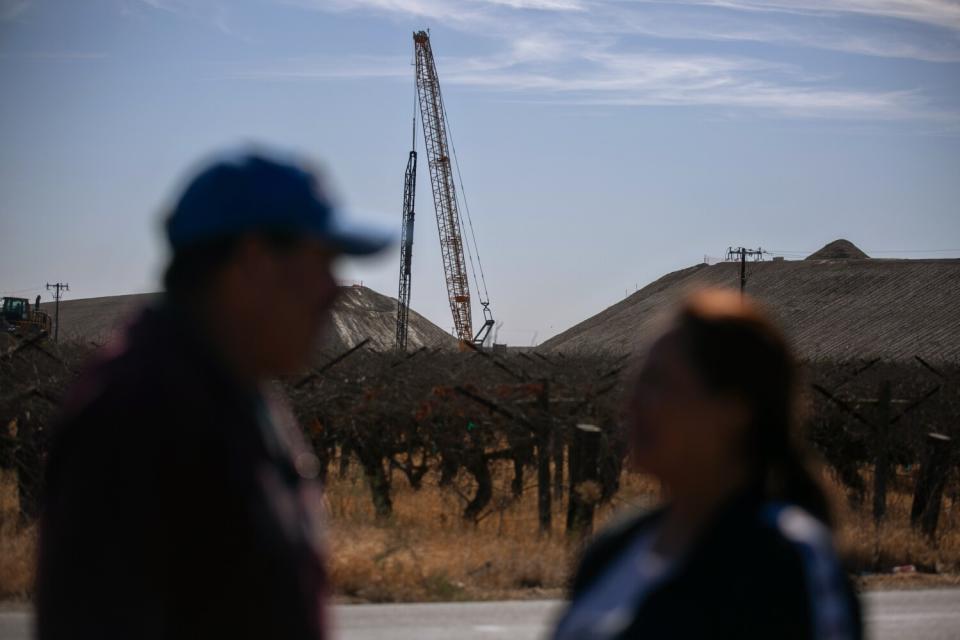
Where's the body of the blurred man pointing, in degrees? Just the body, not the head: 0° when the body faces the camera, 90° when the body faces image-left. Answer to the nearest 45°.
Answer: approximately 270°

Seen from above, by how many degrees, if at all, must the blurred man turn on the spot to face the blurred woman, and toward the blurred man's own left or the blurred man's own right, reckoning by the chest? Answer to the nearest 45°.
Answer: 0° — they already face them

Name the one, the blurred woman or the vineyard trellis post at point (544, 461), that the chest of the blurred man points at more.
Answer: the blurred woman

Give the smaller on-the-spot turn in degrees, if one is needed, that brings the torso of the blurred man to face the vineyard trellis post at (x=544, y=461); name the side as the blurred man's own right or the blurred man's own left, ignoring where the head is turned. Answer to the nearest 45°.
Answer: approximately 90° to the blurred man's own left

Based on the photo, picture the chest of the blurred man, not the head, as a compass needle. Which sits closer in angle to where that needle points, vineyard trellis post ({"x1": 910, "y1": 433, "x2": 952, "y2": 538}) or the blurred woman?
the blurred woman

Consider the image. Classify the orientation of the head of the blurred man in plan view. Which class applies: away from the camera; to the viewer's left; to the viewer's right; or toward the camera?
to the viewer's right

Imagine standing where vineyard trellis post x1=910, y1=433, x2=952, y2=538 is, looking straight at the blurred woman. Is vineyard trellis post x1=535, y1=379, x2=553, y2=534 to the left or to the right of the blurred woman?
right

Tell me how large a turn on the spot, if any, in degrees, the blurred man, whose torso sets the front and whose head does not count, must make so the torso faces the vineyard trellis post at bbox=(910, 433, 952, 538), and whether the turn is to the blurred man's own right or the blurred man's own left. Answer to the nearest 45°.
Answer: approximately 45° to the blurred man's own left
